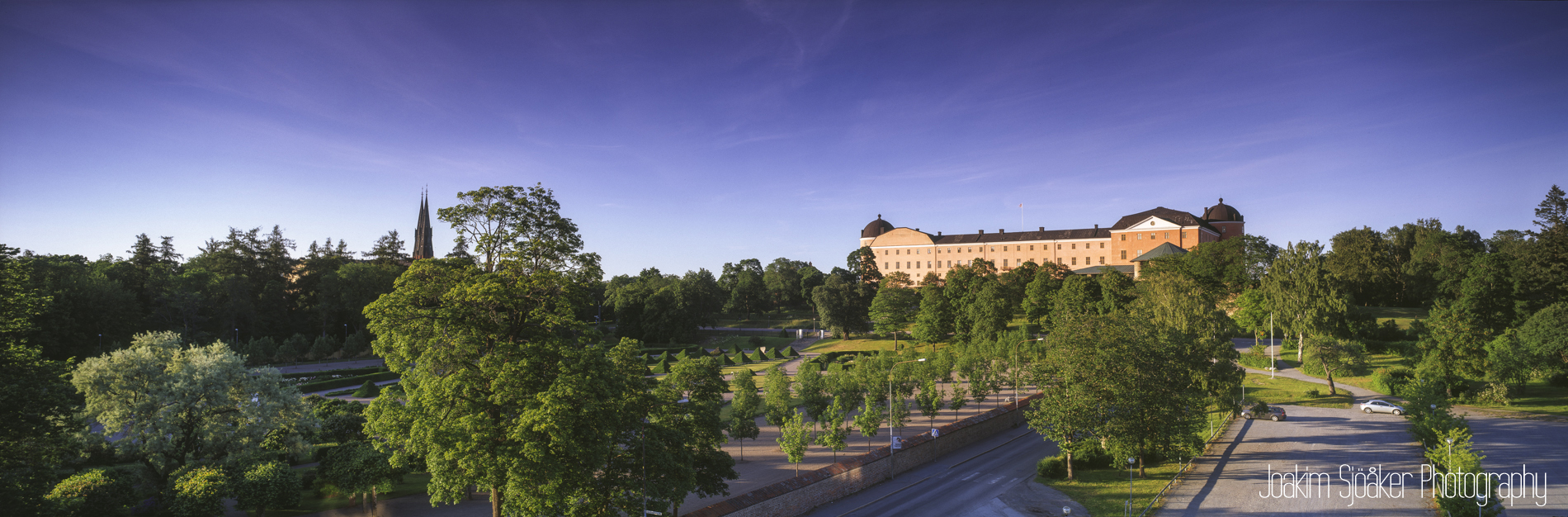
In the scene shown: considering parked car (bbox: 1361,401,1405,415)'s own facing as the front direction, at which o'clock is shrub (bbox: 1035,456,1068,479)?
The shrub is roughly at 4 o'clock from the parked car.

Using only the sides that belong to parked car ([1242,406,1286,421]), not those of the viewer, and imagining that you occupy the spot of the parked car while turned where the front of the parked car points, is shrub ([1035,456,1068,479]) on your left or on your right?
on your left

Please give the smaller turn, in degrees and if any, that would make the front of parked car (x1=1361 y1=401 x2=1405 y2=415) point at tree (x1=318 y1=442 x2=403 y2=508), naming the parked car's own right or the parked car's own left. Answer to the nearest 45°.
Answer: approximately 135° to the parked car's own right

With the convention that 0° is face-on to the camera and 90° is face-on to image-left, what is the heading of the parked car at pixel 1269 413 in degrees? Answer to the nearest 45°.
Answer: approximately 90°

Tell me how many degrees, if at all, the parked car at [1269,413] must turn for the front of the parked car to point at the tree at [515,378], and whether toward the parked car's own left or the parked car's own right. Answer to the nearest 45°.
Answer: approximately 45° to the parked car's own left

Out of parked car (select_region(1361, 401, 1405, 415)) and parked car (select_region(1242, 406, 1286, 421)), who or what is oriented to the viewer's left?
parked car (select_region(1242, 406, 1286, 421))

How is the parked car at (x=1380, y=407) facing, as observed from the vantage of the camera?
facing to the right of the viewer

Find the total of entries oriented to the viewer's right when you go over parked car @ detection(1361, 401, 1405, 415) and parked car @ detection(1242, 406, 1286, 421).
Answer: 1

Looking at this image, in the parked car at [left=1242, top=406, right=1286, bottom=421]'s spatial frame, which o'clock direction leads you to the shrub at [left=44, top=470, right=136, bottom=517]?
The shrub is roughly at 10 o'clock from the parked car.

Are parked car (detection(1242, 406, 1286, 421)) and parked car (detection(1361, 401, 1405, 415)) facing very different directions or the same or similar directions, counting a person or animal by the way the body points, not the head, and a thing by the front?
very different directions
